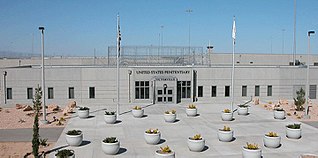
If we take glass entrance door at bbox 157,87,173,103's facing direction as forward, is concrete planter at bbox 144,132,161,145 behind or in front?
in front

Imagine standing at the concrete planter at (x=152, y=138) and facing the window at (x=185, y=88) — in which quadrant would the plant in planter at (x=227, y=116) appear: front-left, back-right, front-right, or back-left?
front-right

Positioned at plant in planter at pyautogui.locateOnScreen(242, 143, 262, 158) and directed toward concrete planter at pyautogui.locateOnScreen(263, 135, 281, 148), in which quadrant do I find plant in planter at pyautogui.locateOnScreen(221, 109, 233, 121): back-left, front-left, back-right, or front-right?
front-left

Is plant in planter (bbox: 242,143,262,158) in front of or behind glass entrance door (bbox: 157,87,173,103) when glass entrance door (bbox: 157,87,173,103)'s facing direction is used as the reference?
in front

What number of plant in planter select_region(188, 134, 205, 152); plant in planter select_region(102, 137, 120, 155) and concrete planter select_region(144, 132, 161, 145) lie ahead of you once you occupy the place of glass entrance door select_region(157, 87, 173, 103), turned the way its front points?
3

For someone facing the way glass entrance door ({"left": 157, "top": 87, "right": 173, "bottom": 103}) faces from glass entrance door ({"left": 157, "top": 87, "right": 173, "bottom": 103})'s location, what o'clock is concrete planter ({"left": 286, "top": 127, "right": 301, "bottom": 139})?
The concrete planter is roughly at 11 o'clock from the glass entrance door.

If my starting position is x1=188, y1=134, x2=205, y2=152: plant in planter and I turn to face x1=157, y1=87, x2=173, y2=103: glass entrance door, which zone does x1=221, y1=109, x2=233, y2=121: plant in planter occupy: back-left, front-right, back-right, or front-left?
front-right

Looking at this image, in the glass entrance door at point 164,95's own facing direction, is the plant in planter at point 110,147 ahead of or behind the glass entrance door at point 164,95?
ahead

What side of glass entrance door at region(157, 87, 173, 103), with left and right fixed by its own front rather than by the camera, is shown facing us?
front

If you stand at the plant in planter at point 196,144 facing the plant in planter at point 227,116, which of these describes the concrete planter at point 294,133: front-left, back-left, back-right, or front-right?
front-right

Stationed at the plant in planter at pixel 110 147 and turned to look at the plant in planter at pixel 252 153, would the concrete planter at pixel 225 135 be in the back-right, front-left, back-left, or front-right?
front-left
